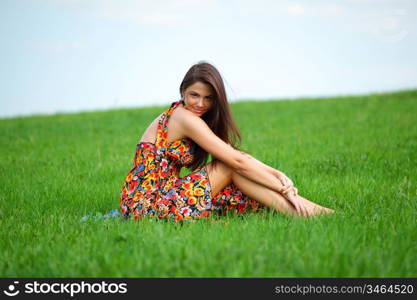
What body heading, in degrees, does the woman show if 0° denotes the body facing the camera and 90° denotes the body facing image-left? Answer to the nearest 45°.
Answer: approximately 270°
